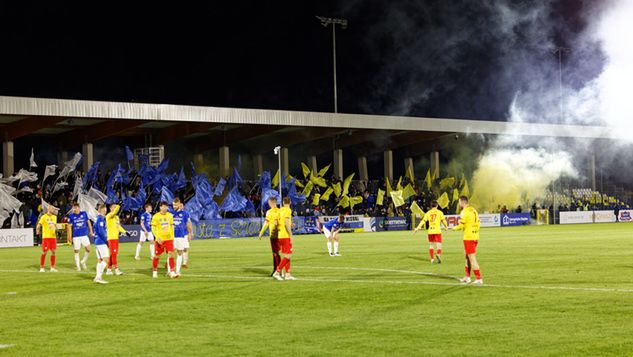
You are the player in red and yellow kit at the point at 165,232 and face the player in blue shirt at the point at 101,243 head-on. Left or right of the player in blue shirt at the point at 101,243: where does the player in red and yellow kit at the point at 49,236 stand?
right

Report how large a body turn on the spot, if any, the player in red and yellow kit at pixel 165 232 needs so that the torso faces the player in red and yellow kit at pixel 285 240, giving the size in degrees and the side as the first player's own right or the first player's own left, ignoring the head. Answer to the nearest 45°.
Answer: approximately 45° to the first player's own left

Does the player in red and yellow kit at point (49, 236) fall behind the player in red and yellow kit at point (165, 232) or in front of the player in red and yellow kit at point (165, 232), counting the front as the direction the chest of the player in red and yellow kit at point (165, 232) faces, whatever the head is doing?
behind
